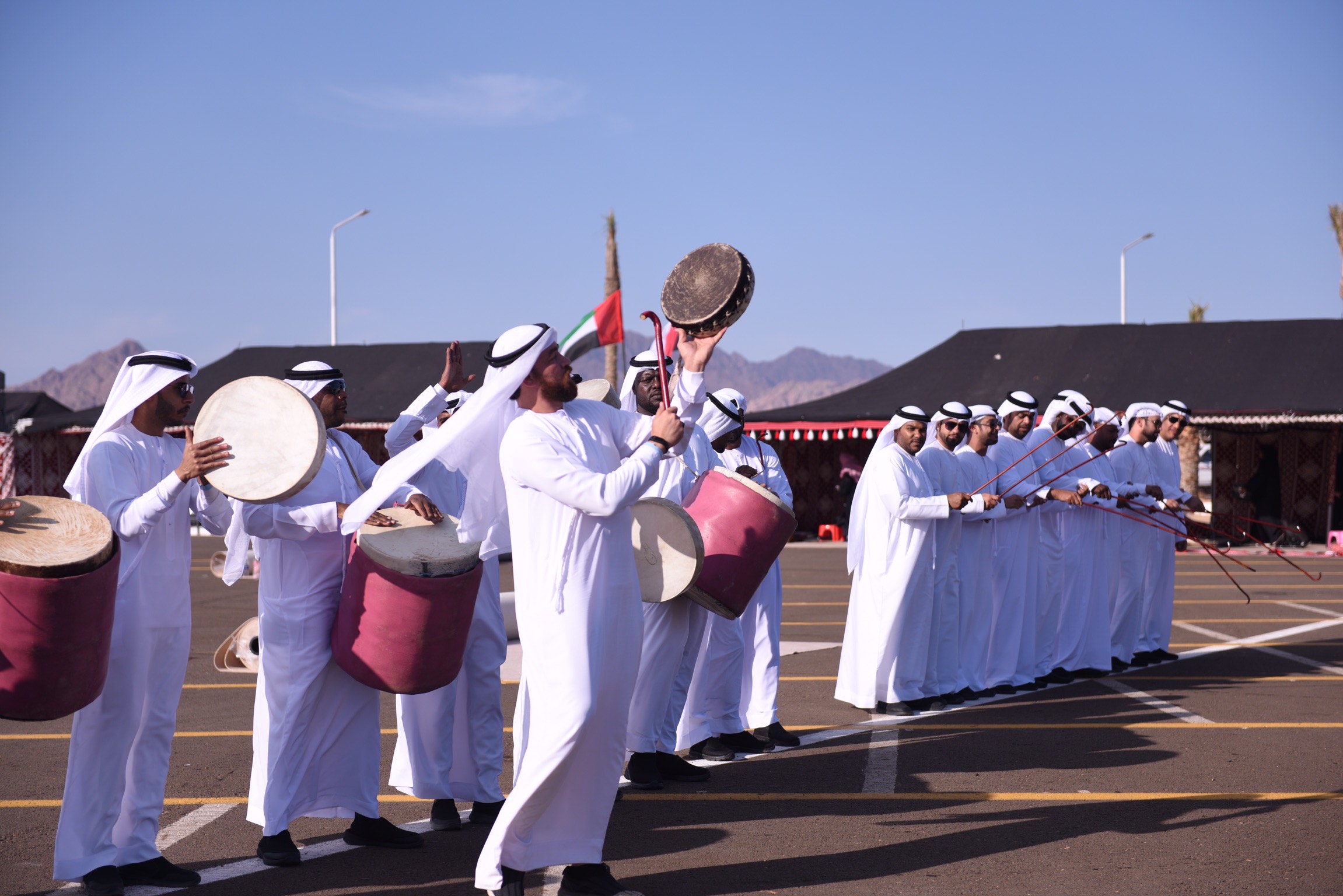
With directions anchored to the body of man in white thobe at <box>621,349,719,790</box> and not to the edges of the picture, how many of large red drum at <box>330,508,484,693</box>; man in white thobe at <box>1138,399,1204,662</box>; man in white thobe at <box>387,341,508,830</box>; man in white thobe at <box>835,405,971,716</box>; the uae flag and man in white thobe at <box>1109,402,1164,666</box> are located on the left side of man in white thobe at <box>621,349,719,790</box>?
3

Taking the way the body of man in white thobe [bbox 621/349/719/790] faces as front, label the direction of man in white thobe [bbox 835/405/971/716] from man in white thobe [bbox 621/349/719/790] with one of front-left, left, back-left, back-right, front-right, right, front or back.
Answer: left

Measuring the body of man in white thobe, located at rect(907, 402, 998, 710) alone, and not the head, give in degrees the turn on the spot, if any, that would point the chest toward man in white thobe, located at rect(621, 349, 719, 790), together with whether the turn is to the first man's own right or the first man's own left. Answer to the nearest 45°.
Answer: approximately 90° to the first man's own right

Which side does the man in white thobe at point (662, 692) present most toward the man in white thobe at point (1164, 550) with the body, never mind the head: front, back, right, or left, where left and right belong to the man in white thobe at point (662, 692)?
left

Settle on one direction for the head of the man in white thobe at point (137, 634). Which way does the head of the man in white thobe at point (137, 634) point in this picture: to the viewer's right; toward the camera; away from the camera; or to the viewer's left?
to the viewer's right

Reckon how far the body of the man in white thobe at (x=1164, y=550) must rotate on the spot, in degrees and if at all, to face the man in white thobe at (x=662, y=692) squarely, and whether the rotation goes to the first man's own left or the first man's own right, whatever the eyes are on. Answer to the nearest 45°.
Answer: approximately 90° to the first man's own right
